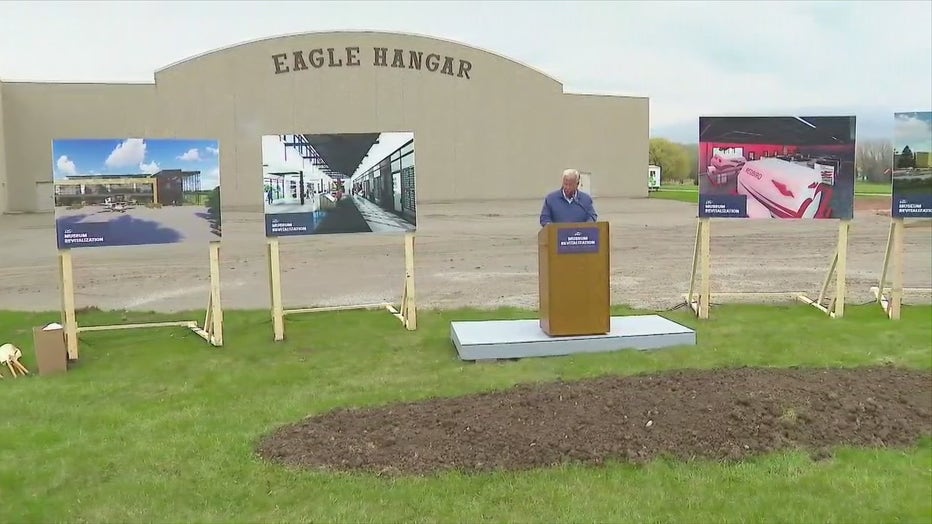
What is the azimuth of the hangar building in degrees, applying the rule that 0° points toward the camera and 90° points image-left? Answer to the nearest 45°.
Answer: approximately 0°

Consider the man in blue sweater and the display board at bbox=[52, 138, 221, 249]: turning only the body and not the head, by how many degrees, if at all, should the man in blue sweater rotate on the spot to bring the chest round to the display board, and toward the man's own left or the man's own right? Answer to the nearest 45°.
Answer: approximately 90° to the man's own right

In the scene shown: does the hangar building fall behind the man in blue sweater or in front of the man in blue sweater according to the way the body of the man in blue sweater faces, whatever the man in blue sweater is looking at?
behind

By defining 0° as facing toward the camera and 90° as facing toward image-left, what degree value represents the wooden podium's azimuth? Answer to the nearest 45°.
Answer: approximately 0°
